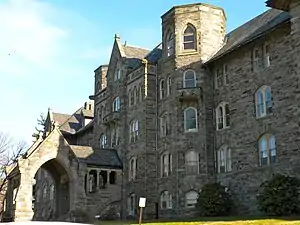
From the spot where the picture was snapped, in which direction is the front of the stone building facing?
facing the viewer and to the left of the viewer

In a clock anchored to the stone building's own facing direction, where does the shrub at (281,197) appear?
The shrub is roughly at 10 o'clock from the stone building.
